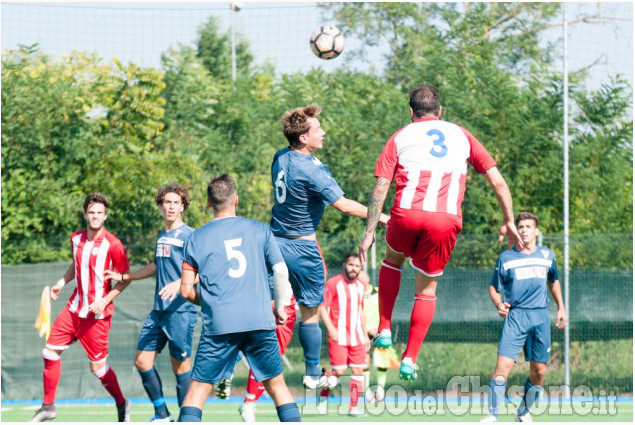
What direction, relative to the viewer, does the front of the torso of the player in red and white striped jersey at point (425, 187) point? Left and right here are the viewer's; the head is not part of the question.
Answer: facing away from the viewer

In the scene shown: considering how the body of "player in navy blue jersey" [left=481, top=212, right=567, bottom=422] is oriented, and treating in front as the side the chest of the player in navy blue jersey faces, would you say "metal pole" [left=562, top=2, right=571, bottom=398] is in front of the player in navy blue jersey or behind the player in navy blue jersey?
behind

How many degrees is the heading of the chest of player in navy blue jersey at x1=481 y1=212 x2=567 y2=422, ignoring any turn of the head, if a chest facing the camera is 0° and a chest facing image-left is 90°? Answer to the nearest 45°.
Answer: approximately 0°

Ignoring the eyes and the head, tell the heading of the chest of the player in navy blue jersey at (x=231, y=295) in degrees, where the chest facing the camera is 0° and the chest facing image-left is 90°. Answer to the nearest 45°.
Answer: approximately 180°

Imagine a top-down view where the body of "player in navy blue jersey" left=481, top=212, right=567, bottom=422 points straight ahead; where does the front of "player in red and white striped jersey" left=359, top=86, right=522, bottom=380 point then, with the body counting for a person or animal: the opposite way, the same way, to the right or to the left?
the opposite way

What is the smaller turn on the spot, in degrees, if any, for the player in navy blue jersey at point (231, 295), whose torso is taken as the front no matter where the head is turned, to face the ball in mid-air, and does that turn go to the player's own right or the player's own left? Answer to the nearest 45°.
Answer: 0° — they already face it
